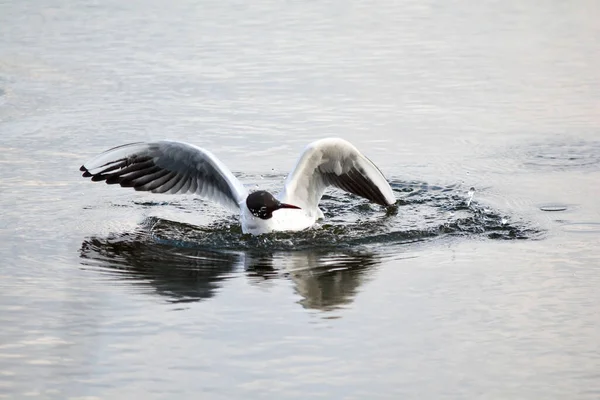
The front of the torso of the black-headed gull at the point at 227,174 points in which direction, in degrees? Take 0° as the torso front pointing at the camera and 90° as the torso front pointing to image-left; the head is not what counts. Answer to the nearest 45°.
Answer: approximately 45°

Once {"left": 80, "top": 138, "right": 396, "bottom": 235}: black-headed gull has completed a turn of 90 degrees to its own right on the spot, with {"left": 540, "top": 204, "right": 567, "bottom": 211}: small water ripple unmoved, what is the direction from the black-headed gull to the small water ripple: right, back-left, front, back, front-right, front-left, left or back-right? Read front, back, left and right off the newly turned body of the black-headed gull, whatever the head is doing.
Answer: back-right

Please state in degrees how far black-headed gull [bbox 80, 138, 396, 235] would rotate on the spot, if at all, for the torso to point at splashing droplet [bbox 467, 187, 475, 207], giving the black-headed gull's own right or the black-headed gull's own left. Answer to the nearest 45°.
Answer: approximately 135° to the black-headed gull's own left
